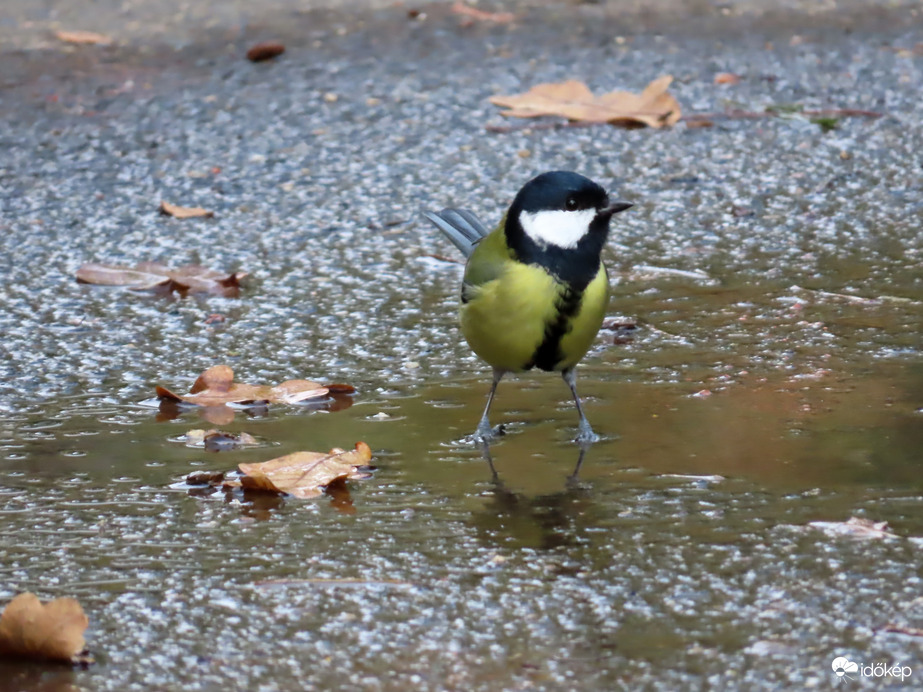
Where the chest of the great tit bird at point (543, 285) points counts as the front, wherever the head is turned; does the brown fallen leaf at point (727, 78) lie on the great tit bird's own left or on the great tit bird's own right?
on the great tit bird's own left

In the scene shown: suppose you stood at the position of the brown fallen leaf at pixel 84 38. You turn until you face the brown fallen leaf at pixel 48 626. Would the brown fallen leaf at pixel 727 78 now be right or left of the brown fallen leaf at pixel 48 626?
left

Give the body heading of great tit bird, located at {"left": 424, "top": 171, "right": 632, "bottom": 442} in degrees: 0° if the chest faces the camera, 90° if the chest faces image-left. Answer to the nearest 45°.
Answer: approximately 315°

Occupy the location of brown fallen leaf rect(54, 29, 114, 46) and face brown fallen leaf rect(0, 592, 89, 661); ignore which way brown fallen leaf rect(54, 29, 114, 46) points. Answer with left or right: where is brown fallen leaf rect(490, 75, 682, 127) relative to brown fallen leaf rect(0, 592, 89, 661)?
left

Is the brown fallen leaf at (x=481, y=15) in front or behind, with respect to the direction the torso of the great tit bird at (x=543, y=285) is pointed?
behind

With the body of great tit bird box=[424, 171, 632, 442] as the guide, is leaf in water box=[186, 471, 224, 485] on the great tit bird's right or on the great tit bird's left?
on the great tit bird's right

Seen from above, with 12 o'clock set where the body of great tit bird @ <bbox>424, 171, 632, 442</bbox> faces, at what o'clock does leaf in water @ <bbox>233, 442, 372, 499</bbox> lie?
The leaf in water is roughly at 3 o'clock from the great tit bird.

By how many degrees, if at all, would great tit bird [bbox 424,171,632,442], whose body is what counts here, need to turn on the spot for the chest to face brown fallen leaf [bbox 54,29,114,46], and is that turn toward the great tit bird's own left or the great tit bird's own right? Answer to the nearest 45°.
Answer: approximately 180°

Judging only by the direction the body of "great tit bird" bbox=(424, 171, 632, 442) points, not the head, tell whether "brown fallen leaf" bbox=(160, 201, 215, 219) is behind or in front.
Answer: behind

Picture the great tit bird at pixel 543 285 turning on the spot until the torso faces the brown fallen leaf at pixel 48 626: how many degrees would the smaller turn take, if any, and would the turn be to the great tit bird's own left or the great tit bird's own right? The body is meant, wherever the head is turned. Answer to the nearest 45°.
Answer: approximately 90° to the great tit bird's own right

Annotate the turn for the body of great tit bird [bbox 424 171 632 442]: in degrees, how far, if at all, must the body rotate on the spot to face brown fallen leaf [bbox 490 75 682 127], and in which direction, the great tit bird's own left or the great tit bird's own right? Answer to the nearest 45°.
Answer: approximately 135° to the great tit bird's own left
